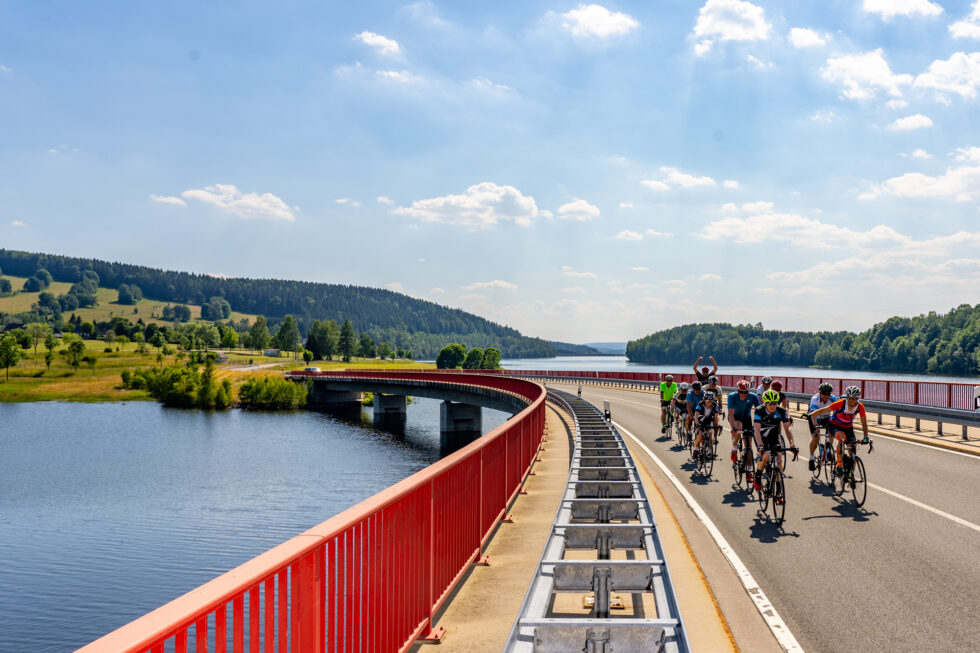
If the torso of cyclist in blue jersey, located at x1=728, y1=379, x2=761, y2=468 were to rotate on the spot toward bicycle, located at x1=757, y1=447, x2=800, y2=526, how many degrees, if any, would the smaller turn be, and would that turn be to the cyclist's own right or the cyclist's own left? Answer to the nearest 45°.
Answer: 0° — they already face it

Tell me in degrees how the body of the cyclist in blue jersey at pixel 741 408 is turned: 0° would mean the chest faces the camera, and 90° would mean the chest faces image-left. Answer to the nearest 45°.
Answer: approximately 0°

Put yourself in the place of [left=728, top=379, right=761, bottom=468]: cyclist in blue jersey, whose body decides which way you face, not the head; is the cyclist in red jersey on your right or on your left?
on your left

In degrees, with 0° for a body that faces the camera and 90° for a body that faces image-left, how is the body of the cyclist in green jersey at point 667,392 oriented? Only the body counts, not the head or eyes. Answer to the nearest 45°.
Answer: approximately 0°
